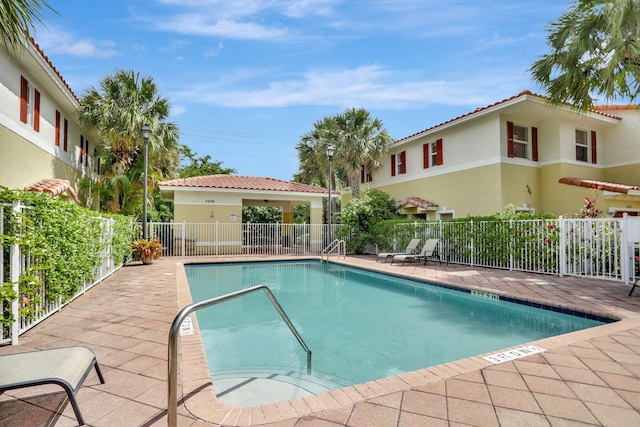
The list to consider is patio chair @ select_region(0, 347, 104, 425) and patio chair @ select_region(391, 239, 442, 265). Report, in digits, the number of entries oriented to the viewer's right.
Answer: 1

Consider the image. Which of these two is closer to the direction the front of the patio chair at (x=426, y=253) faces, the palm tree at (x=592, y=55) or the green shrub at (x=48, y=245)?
the green shrub

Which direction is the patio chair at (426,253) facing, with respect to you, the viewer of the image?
facing the viewer and to the left of the viewer

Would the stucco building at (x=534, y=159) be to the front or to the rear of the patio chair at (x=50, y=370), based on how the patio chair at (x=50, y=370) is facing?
to the front

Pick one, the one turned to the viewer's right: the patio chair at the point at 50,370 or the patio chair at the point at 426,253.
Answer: the patio chair at the point at 50,370

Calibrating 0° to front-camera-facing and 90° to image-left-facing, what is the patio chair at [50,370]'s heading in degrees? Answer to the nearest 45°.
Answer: approximately 270°

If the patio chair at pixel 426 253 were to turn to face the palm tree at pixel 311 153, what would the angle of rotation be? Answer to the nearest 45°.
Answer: approximately 90° to its right

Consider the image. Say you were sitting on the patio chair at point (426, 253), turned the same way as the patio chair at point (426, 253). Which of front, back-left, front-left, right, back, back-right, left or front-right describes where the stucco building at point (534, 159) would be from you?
back

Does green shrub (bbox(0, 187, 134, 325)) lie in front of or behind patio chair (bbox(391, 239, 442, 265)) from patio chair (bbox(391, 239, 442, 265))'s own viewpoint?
in front

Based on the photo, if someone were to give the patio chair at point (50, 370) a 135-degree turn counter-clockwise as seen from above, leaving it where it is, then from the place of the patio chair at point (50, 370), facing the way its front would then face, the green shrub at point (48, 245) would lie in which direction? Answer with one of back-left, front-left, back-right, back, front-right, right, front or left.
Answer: front-right

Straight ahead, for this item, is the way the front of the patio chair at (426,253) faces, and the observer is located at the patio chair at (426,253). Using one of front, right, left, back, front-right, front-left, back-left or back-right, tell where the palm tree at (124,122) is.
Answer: front-right

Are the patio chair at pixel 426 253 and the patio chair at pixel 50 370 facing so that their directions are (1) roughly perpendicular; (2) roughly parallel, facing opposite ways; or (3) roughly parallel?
roughly parallel, facing opposite ways
